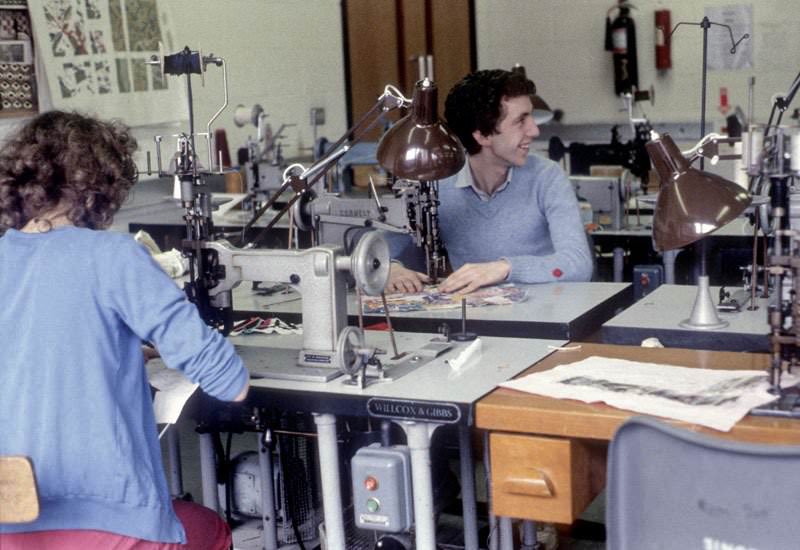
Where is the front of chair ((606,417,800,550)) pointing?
away from the camera

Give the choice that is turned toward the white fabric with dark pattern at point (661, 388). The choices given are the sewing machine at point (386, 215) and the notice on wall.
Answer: the notice on wall

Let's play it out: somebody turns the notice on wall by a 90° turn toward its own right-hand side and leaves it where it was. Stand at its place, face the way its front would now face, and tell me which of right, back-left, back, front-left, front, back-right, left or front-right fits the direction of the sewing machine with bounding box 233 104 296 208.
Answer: front-left

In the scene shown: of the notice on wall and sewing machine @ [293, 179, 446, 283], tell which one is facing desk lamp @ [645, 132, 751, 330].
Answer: the notice on wall

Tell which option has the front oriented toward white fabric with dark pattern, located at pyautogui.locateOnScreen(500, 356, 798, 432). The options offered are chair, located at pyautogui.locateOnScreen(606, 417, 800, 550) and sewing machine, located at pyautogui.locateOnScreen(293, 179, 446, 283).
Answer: the chair

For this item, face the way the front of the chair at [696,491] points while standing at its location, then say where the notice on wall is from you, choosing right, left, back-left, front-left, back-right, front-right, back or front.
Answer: front

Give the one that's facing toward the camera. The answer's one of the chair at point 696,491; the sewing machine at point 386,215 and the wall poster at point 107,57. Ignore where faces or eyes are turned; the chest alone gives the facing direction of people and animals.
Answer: the wall poster

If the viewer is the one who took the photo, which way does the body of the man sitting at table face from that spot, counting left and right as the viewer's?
facing the viewer and to the left of the viewer

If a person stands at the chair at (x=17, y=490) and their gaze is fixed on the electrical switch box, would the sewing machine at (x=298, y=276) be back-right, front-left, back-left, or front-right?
front-left

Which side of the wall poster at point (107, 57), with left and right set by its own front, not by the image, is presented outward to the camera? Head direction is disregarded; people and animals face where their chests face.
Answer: front

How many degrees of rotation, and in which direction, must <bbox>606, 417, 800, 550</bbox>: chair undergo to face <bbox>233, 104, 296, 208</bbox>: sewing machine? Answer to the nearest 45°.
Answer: approximately 45° to its left

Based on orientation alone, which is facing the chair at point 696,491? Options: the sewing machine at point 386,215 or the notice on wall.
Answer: the notice on wall

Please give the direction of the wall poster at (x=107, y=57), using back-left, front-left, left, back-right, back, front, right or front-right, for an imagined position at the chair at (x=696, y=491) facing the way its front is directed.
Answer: front-left

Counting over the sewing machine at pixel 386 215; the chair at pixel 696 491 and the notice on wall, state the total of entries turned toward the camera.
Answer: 1

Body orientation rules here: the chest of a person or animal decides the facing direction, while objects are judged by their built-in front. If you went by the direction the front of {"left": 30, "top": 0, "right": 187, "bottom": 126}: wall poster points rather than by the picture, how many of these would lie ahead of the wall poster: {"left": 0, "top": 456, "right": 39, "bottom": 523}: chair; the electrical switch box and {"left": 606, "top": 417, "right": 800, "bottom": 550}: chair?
3
